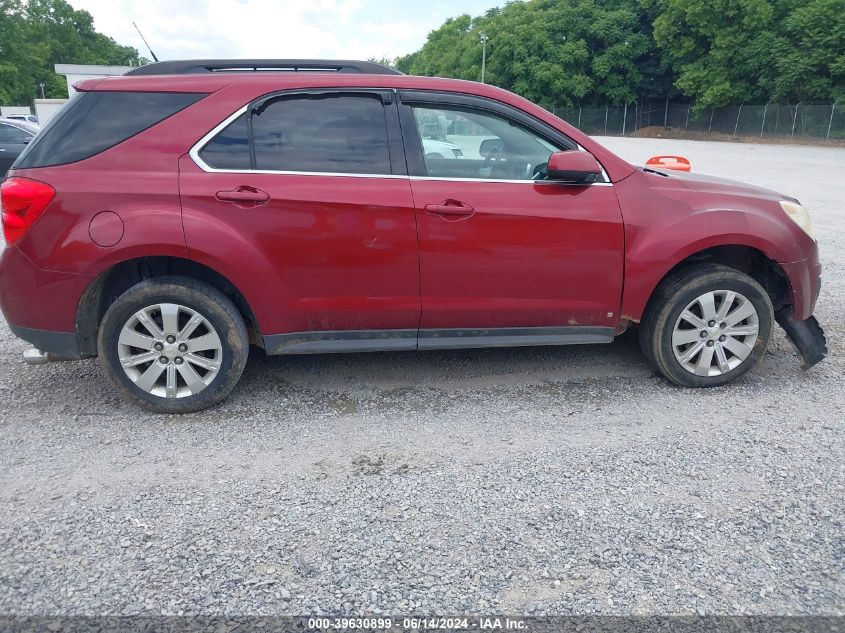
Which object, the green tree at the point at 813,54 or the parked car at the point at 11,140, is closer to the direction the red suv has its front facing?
the green tree

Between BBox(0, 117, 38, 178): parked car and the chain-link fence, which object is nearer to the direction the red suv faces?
the chain-link fence

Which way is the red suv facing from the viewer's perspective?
to the viewer's right

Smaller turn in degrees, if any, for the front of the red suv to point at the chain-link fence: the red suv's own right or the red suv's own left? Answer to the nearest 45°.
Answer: approximately 45° to the red suv's own left

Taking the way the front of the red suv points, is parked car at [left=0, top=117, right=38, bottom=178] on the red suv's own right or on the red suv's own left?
on the red suv's own left

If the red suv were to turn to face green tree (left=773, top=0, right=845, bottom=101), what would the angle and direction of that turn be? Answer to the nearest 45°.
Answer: approximately 45° to its left

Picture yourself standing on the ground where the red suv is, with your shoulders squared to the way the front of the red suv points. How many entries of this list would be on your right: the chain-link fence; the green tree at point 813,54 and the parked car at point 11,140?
0
